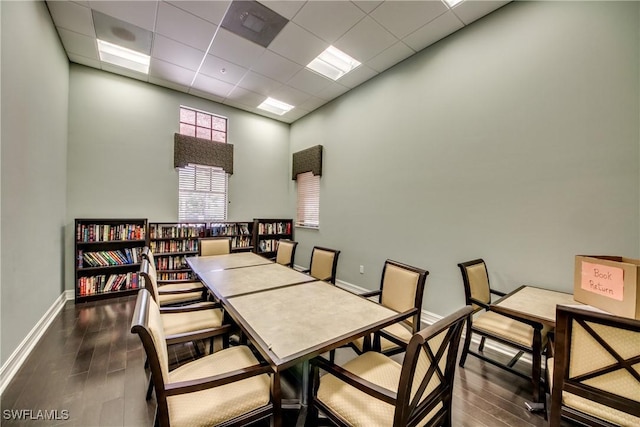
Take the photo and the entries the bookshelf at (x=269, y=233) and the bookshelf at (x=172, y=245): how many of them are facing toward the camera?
2

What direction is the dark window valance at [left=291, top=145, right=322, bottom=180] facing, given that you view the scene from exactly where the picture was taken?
facing the viewer and to the left of the viewer

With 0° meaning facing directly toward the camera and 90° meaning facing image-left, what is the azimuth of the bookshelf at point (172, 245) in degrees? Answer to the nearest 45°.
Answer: approximately 0°

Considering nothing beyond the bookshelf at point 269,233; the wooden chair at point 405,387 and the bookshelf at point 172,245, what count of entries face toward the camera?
2

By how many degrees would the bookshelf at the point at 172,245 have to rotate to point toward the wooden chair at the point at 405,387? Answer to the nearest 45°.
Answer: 0° — it already faces it

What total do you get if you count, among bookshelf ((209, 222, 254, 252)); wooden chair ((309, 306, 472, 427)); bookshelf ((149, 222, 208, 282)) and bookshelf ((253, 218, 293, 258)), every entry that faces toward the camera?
3

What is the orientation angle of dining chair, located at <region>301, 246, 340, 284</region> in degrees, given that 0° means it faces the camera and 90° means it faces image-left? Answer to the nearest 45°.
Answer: approximately 45°

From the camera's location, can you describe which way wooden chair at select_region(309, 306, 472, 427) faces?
facing away from the viewer and to the left of the viewer

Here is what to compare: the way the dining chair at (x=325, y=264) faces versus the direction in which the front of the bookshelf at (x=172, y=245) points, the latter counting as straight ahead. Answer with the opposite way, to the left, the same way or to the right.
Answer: to the right

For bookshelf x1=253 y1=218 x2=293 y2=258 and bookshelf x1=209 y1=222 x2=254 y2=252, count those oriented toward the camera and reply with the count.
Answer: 2
